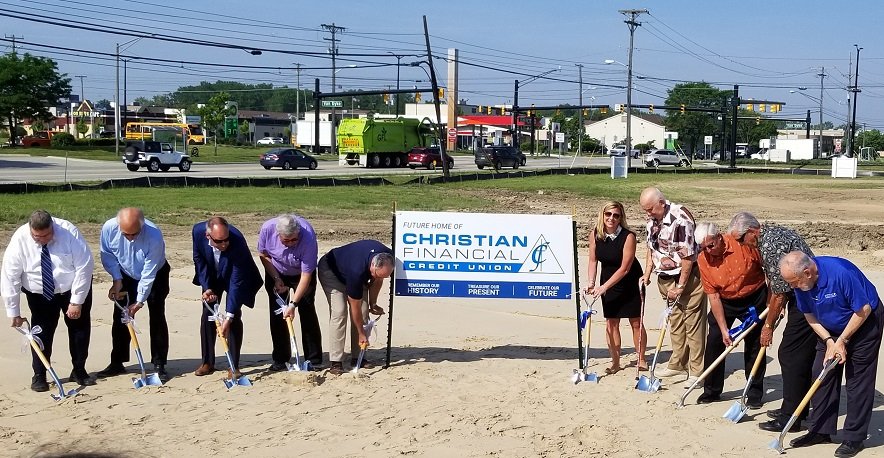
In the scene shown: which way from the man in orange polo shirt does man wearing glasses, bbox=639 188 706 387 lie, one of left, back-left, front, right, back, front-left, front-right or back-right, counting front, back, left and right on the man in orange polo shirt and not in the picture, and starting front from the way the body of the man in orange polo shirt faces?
right

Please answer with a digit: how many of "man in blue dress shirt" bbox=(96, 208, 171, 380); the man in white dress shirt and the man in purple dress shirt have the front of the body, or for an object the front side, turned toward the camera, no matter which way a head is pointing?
3

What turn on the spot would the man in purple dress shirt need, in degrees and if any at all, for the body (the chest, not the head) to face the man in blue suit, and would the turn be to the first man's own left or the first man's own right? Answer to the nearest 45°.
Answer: approximately 90° to the first man's own right

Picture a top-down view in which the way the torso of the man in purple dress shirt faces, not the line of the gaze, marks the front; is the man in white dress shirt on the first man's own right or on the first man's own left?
on the first man's own right

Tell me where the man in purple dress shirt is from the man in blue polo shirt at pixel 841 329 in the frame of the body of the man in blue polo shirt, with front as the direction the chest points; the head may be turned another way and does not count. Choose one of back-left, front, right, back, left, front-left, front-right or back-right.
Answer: front-right

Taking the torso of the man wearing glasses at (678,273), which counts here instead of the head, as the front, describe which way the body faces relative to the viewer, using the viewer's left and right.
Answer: facing the viewer and to the left of the viewer

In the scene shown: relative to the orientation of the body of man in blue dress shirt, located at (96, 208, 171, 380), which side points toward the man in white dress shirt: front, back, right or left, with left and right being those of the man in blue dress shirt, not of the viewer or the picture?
right

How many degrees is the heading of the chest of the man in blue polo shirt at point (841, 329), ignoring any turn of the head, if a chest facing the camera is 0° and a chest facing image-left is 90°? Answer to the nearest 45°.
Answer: approximately 45°

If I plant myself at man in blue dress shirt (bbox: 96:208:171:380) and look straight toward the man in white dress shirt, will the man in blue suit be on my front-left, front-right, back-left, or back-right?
back-left

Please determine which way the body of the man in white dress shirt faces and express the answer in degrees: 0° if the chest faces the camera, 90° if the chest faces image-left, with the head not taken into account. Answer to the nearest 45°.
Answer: approximately 0°

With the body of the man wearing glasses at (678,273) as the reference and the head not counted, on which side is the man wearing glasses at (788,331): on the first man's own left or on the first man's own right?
on the first man's own left

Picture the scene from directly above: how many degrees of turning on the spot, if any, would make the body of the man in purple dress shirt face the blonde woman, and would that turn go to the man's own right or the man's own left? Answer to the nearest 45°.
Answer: approximately 90° to the man's own left
